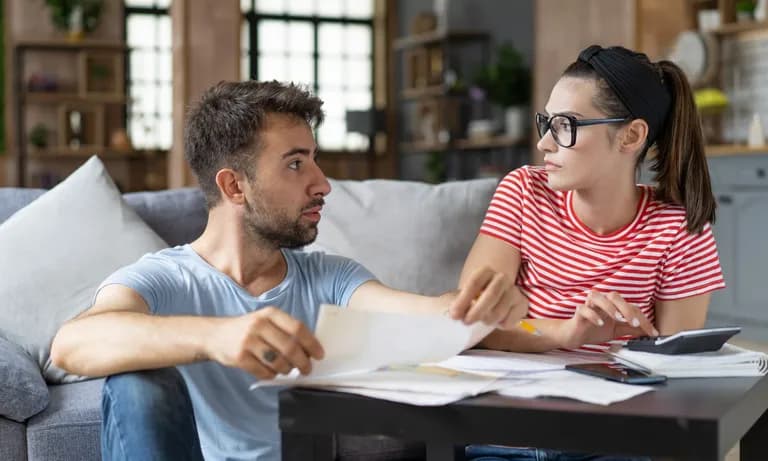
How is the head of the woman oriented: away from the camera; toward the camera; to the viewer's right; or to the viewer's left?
to the viewer's left

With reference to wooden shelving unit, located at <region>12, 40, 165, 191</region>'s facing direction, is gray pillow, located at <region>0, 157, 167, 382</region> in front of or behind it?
in front

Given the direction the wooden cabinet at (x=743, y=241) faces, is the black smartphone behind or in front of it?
in front

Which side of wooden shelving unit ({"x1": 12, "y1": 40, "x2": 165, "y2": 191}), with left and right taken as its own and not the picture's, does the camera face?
front

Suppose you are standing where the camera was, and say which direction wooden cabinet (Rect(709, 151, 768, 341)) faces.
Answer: facing the viewer

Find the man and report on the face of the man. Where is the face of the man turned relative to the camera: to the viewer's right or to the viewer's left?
to the viewer's right

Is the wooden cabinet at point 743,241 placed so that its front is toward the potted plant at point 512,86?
no

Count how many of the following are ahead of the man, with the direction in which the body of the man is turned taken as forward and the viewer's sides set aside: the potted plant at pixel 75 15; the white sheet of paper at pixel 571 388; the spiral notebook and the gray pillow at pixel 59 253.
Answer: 2

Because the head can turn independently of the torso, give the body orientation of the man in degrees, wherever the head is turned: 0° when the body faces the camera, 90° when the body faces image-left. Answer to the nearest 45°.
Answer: approximately 315°

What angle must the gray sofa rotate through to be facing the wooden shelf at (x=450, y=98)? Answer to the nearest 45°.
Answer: approximately 180°

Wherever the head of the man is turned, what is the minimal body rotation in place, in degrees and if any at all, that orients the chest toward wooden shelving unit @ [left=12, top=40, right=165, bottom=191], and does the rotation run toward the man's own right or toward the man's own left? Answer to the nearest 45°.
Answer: approximately 135° to the man's own left

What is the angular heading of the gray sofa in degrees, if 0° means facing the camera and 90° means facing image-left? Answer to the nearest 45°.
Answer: approximately 0°

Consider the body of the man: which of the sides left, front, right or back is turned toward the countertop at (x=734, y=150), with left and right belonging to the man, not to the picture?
left

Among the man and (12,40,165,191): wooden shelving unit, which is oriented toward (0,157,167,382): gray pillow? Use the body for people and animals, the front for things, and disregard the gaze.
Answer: the wooden shelving unit

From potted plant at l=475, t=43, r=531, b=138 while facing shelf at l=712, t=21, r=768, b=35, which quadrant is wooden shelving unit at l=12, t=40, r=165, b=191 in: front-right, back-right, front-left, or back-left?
back-right

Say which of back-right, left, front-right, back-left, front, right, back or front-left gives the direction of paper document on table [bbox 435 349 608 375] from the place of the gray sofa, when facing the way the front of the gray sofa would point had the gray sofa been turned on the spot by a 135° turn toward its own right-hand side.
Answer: back-left

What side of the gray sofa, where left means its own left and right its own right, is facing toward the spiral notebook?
front

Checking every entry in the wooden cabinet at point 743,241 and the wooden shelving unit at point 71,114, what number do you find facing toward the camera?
2
